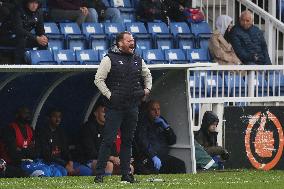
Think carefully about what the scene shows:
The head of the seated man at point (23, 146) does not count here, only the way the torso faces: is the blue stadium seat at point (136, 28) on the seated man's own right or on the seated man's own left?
on the seated man's own left

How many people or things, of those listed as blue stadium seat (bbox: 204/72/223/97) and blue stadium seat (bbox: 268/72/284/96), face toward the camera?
2

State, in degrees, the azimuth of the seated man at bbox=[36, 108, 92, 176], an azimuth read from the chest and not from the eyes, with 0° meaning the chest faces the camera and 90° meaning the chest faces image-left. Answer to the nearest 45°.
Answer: approximately 315°

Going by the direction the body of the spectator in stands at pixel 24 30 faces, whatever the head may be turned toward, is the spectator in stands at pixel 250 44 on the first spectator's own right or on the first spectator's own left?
on the first spectator's own left

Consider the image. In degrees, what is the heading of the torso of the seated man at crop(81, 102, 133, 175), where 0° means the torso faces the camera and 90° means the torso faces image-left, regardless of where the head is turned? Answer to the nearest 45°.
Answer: approximately 315°

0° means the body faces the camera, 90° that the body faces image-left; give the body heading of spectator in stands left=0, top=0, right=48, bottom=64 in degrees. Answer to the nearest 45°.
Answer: approximately 315°
